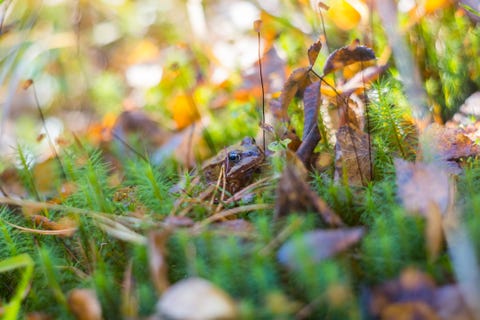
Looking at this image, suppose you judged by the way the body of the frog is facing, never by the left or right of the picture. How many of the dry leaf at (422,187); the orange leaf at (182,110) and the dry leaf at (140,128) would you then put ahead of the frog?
1

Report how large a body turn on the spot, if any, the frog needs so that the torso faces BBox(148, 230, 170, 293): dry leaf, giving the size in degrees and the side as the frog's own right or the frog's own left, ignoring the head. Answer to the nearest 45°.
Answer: approximately 45° to the frog's own right

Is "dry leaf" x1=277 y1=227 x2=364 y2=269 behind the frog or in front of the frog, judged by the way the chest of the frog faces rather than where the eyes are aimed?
in front
